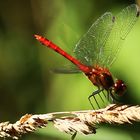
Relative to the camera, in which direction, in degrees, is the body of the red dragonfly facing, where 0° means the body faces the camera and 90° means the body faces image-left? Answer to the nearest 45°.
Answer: approximately 270°
